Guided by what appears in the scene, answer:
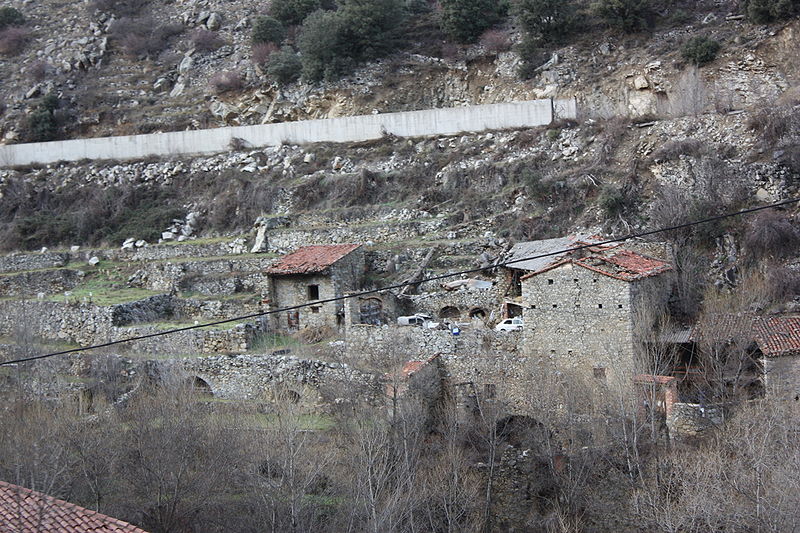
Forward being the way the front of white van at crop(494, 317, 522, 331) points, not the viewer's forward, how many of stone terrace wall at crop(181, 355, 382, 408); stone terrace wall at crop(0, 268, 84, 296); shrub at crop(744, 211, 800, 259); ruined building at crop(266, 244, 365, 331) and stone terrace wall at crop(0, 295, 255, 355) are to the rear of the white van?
1

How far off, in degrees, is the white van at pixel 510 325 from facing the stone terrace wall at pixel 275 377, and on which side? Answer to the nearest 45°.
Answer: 0° — it already faces it

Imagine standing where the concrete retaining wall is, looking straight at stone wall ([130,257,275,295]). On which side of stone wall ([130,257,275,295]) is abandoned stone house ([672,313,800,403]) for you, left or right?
left

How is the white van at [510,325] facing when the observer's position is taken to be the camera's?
facing to the left of the viewer

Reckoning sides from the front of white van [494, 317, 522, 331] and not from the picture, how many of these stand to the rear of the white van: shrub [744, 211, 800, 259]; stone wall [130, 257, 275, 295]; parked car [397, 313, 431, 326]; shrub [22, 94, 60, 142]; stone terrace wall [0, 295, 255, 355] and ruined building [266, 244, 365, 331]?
1

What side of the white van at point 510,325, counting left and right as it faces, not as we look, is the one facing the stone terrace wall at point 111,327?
front

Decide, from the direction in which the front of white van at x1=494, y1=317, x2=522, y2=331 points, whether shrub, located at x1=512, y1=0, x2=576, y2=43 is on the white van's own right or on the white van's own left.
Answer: on the white van's own right

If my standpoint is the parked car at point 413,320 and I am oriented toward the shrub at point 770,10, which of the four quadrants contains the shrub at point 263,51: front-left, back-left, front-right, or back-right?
front-left

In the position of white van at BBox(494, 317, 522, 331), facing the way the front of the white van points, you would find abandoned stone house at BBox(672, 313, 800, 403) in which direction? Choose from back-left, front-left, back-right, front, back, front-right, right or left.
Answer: back-left

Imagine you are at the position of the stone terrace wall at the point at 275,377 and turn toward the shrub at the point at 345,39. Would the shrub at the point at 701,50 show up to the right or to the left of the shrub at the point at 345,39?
right

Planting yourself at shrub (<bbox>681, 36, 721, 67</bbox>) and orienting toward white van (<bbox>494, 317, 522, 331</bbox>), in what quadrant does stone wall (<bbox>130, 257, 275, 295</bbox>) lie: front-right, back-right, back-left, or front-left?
front-right

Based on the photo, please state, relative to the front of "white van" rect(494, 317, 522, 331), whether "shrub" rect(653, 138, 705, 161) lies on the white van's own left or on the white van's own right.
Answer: on the white van's own right

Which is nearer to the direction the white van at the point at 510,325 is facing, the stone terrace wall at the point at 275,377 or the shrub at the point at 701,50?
the stone terrace wall

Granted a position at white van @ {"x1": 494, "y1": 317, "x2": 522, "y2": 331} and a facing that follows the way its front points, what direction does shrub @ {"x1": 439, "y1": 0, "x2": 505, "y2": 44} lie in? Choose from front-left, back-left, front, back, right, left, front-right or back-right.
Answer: right

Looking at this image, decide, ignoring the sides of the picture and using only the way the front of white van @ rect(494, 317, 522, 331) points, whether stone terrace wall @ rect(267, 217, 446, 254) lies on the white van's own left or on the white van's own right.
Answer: on the white van's own right

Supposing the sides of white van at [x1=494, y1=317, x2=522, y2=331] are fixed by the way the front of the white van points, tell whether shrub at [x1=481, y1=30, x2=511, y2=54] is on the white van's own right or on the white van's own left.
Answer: on the white van's own right

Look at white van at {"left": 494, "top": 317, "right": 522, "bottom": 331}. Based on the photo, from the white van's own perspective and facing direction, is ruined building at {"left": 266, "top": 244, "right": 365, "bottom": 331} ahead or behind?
ahead
